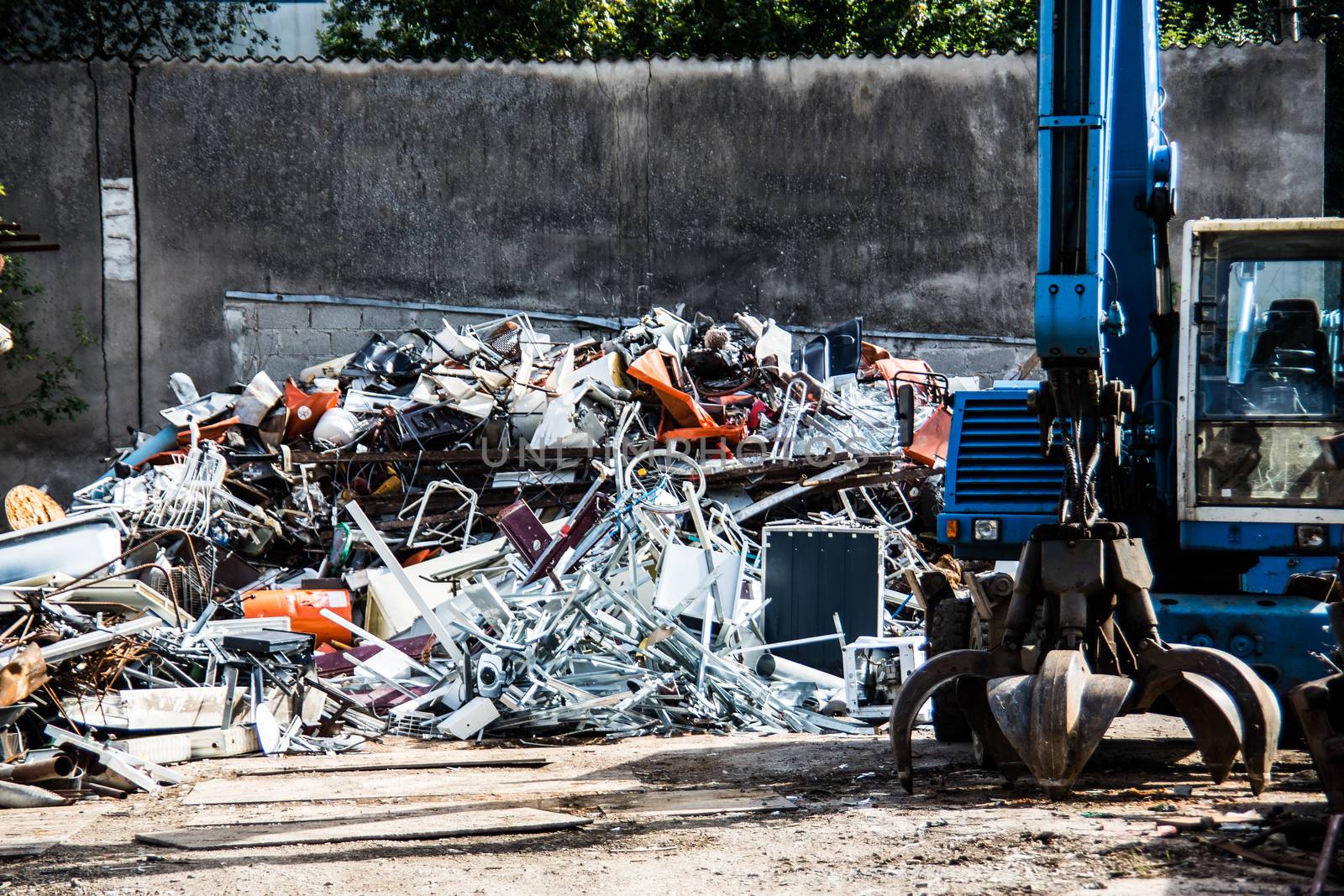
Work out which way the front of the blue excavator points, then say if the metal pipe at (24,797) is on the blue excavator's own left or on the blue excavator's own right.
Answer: on the blue excavator's own right

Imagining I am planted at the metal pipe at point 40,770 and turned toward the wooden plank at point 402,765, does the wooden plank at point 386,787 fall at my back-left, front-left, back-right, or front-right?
front-right

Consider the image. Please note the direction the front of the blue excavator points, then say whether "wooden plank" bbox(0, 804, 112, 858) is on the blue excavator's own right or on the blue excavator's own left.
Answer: on the blue excavator's own right

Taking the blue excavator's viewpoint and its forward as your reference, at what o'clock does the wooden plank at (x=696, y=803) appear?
The wooden plank is roughly at 2 o'clock from the blue excavator.

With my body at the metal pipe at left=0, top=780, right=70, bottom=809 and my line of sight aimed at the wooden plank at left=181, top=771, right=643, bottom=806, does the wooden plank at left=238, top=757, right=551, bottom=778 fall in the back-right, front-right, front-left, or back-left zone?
front-left

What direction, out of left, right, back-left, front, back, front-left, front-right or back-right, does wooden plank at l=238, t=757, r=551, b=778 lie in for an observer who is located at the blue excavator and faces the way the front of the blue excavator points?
right

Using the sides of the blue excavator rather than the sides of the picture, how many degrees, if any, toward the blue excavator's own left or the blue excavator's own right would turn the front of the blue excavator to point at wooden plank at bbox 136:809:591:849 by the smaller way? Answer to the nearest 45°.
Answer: approximately 45° to the blue excavator's own right

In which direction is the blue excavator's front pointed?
toward the camera

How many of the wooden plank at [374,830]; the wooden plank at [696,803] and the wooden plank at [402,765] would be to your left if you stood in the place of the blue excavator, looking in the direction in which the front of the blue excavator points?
0

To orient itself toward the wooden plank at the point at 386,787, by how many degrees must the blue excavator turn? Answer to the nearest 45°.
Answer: approximately 90° to its right

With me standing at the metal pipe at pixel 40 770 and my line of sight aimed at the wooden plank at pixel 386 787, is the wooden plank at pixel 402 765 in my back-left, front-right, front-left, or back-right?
front-left
